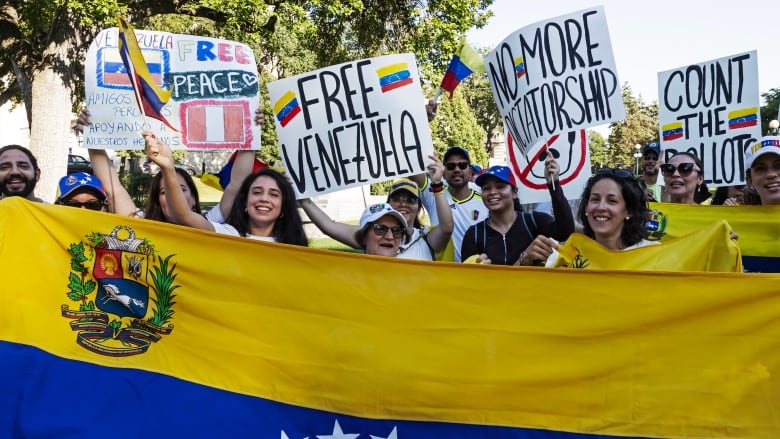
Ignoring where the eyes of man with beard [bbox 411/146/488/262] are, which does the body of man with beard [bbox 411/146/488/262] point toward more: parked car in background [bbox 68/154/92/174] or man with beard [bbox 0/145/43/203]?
the man with beard

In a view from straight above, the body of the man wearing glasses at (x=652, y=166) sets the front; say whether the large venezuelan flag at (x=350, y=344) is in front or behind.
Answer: in front

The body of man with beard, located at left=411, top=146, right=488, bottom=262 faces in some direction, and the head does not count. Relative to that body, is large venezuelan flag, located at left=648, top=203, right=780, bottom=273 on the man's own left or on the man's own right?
on the man's own left

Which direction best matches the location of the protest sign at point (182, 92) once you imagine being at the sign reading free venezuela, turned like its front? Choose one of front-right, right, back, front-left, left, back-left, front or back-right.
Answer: right

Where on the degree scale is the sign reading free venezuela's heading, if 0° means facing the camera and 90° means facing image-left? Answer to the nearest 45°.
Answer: approximately 0°

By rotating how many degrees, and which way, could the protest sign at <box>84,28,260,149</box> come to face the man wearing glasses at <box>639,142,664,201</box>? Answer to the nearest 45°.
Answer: approximately 90° to its left

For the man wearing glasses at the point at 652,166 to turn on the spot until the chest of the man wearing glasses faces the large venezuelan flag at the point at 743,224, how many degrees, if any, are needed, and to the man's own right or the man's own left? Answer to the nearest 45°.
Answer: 0° — they already face it
